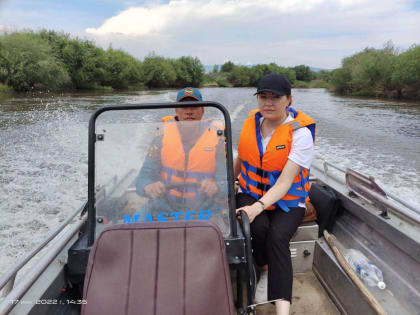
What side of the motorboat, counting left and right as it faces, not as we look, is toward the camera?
front

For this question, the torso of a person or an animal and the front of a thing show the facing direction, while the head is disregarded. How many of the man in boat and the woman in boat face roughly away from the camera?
0

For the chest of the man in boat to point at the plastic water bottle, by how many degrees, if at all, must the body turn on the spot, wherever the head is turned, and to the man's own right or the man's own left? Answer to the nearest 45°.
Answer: approximately 90° to the man's own left

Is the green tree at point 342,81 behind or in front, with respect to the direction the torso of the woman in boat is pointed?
behind

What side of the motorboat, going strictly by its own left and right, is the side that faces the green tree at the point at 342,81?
back

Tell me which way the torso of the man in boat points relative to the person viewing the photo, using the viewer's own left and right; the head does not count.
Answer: facing the viewer

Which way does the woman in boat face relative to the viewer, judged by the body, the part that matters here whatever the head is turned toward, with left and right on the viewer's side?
facing the viewer and to the left of the viewer

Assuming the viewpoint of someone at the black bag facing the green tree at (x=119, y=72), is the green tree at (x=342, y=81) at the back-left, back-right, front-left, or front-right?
front-right
